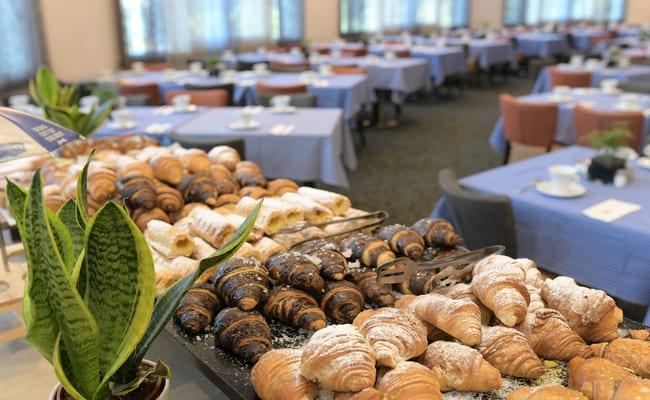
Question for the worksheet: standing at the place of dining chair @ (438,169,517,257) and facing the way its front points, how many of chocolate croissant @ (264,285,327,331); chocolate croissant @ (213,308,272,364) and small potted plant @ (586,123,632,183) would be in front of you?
1

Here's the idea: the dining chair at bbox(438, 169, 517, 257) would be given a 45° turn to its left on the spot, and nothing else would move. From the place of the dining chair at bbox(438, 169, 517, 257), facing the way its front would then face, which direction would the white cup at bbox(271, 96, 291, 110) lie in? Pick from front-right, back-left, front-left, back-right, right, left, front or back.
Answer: front-left

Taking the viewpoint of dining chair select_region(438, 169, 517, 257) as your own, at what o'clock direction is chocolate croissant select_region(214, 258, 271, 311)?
The chocolate croissant is roughly at 5 o'clock from the dining chair.

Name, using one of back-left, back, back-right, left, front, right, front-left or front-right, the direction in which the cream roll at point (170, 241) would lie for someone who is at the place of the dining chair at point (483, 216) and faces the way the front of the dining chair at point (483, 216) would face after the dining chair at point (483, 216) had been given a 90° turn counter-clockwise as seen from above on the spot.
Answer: left

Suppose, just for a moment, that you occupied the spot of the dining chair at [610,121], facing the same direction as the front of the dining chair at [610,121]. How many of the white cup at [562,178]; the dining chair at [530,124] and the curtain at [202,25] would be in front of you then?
1
